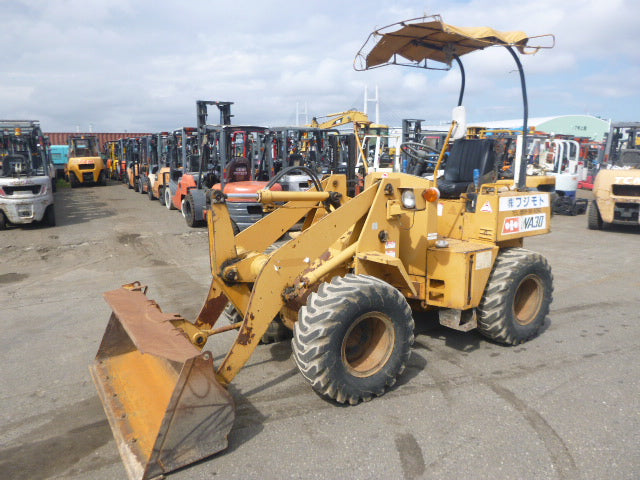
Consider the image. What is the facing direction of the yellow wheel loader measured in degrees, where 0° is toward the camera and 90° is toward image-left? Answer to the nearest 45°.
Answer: approximately 45°

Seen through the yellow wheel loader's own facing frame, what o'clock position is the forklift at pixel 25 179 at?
The forklift is roughly at 3 o'clock from the yellow wheel loader.
